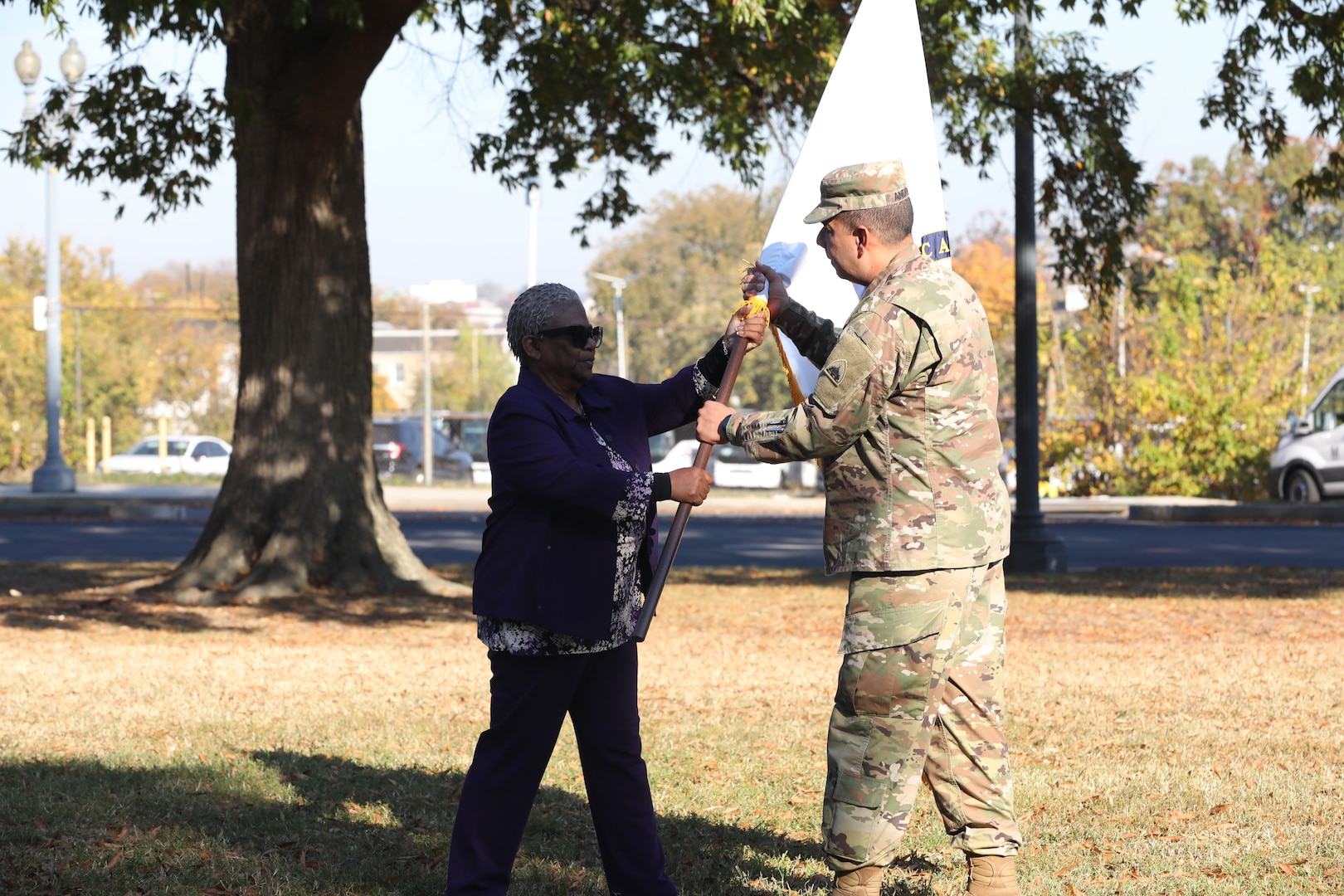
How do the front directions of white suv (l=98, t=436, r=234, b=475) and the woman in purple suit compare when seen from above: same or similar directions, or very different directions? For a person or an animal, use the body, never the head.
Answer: very different directions

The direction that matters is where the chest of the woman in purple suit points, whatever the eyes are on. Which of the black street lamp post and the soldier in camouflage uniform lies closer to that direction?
the soldier in camouflage uniform

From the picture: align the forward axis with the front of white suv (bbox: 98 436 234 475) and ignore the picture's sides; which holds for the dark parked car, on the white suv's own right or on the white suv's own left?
on the white suv's own left

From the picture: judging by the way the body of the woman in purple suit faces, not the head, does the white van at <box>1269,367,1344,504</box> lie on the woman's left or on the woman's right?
on the woman's left

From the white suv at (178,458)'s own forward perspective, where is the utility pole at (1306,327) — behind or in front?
behind

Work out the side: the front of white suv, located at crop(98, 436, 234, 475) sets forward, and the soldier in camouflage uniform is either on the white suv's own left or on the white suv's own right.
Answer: on the white suv's own left

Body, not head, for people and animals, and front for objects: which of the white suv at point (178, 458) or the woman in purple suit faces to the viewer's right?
the woman in purple suit

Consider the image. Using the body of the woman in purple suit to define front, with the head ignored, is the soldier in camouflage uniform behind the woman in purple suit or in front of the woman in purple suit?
in front

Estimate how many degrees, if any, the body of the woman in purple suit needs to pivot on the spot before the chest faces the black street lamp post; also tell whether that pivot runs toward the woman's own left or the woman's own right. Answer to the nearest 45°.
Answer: approximately 45° to the woman's own left

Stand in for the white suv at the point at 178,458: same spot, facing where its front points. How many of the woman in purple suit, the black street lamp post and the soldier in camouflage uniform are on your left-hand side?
3

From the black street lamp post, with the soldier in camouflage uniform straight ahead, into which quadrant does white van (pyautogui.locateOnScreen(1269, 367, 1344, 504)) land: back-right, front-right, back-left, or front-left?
back-left

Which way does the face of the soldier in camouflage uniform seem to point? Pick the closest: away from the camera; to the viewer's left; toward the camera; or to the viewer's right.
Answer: to the viewer's left

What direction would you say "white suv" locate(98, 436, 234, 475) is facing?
to the viewer's left

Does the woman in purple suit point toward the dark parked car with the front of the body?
no

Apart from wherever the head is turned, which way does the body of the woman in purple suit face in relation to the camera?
to the viewer's right

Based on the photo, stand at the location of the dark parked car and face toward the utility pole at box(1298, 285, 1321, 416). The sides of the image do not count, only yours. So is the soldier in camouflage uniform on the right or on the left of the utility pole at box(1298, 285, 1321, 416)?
right

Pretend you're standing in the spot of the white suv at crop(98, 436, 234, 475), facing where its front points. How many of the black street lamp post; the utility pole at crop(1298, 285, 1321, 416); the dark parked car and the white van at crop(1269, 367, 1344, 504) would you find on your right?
0

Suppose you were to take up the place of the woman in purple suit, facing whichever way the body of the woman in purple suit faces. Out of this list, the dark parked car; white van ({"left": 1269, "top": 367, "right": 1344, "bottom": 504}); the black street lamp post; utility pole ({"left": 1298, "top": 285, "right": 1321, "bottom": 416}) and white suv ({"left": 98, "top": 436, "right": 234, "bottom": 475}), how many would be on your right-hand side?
0

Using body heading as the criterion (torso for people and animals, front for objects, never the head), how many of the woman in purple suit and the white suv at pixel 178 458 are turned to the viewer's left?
1
